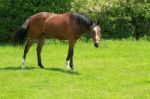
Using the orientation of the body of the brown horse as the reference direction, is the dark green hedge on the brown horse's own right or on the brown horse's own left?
on the brown horse's own left

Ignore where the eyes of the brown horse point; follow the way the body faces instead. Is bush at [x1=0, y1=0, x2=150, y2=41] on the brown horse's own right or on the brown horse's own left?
on the brown horse's own left

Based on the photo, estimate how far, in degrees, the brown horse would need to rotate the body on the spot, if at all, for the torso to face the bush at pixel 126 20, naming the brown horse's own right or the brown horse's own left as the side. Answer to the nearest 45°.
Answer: approximately 45° to the brown horse's own left

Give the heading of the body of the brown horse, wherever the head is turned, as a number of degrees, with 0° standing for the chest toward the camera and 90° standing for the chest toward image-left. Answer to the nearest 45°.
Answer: approximately 270°
